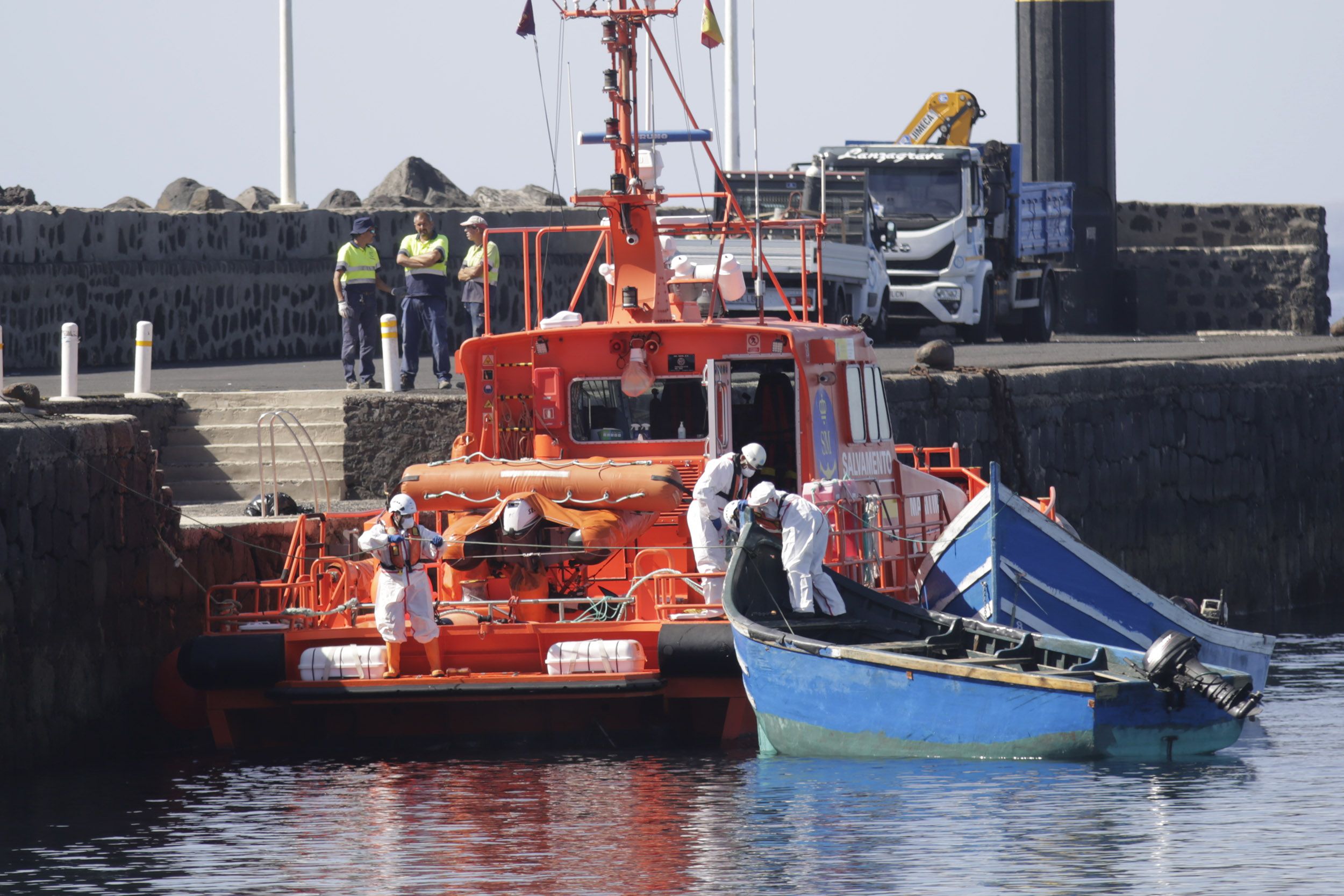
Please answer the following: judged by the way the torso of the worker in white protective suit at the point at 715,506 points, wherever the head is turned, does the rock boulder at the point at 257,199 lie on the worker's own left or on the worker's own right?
on the worker's own left

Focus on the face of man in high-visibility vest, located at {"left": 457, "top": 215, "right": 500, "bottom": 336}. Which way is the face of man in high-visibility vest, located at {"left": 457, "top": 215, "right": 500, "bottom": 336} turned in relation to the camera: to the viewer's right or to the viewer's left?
to the viewer's left

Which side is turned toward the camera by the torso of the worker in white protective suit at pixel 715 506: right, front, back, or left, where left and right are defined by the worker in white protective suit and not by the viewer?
right

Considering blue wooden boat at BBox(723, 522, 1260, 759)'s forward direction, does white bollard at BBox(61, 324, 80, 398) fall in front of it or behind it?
in front

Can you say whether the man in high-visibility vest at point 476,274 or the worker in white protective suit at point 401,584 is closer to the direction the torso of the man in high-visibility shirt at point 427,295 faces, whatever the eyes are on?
the worker in white protective suit

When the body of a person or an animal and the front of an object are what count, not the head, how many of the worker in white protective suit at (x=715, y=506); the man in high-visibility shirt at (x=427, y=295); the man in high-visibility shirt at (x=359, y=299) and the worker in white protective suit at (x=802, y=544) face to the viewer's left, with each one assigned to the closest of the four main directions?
1

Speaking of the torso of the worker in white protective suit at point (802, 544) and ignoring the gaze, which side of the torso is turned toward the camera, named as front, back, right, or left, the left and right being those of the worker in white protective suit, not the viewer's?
left

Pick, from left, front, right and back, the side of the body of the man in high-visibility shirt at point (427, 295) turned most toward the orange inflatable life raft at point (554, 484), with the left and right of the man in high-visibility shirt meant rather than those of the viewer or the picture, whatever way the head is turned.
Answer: front

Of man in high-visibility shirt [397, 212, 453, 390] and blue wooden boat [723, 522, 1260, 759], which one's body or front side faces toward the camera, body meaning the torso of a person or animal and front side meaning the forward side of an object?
the man in high-visibility shirt

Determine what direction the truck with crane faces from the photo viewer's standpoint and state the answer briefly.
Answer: facing the viewer and to the left of the viewer

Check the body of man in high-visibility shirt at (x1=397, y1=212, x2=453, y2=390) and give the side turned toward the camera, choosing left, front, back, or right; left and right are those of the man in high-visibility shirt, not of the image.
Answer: front

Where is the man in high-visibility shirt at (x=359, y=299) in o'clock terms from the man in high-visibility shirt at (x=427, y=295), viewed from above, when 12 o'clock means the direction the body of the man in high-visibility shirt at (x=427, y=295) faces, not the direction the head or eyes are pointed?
the man in high-visibility shirt at (x=359, y=299) is roughly at 4 o'clock from the man in high-visibility shirt at (x=427, y=295).

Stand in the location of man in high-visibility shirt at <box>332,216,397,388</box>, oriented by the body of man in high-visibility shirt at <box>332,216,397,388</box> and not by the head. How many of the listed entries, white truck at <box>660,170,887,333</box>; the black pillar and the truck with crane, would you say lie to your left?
3

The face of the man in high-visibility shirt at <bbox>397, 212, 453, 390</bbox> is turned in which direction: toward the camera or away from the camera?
toward the camera

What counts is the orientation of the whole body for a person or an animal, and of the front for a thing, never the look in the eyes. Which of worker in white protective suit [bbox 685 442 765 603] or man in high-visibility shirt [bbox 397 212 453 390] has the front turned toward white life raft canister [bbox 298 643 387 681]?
the man in high-visibility shirt

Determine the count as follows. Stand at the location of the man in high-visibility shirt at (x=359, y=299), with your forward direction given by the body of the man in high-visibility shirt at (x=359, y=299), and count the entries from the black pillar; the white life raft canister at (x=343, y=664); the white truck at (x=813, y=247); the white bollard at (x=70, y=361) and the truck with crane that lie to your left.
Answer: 3

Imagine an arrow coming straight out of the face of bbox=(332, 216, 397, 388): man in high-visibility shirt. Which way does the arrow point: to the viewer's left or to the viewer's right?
to the viewer's right
